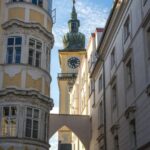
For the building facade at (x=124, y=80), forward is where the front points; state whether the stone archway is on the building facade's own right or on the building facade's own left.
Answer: on the building facade's own right

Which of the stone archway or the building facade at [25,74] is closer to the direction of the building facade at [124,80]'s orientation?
the building facade

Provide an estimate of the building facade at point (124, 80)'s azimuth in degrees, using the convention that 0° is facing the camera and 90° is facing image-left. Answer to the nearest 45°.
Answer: approximately 90°
